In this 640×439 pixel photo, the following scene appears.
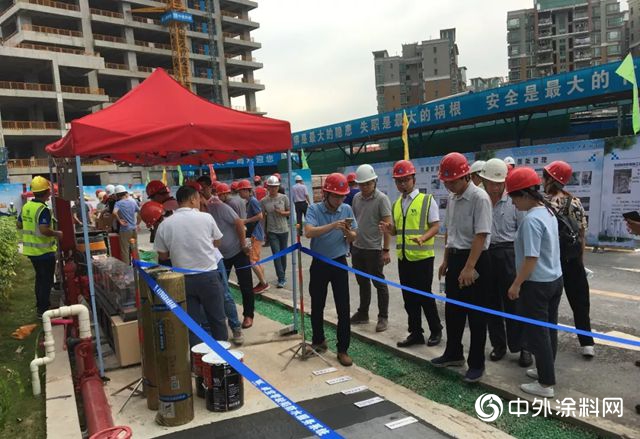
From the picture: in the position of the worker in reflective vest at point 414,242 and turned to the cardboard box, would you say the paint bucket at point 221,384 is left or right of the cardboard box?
left

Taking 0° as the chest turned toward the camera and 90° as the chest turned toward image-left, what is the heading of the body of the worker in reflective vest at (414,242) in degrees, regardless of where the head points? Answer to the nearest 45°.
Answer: approximately 45°

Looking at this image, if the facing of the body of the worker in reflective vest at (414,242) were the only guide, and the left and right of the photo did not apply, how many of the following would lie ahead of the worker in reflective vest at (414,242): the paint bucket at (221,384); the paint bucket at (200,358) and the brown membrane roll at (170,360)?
3

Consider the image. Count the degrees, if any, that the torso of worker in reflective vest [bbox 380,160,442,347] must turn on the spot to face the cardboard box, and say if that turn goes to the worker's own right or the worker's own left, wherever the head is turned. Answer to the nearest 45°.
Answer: approximately 45° to the worker's own right

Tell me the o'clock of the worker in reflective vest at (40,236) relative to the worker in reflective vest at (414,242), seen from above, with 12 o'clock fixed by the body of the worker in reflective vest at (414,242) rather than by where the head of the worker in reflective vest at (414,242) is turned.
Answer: the worker in reflective vest at (40,236) is roughly at 2 o'clock from the worker in reflective vest at (414,242).

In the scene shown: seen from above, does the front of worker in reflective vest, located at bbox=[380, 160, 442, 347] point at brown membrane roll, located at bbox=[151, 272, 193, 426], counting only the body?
yes

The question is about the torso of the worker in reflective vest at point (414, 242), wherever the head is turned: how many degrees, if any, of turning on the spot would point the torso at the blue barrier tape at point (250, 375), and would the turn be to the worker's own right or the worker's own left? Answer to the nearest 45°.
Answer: approximately 45° to the worker's own left

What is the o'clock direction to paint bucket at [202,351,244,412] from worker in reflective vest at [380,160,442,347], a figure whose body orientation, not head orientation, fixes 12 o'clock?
The paint bucket is roughly at 12 o'clock from the worker in reflective vest.
